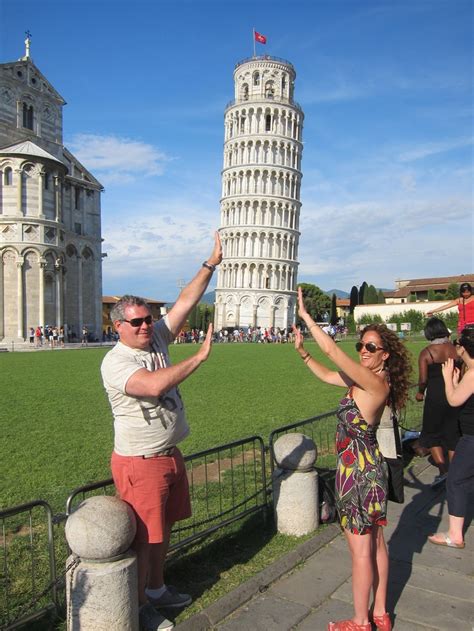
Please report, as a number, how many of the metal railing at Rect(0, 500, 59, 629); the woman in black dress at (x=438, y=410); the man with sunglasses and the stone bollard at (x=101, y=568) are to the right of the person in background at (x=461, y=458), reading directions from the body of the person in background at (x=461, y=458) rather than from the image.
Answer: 1

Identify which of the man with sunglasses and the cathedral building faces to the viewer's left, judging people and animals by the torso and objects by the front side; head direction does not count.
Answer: the cathedral building

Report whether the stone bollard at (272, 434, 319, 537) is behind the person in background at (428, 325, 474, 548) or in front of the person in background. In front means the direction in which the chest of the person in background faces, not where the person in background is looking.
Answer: in front

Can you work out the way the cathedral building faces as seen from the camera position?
facing to the left of the viewer

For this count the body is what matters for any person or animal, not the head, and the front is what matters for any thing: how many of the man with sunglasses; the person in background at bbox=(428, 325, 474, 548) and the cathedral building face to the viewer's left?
2

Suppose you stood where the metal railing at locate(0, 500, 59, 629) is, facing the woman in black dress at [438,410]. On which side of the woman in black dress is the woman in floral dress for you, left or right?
right

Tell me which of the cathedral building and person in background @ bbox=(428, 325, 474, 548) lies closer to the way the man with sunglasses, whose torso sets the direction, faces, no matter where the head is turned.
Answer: the person in background

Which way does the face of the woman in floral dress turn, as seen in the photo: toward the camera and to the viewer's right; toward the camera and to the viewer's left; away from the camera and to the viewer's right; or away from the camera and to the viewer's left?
toward the camera and to the viewer's left

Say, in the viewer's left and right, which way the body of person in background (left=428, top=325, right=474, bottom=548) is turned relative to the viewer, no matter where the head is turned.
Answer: facing to the left of the viewer

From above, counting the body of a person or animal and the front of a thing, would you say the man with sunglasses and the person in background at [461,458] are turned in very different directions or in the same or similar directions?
very different directions

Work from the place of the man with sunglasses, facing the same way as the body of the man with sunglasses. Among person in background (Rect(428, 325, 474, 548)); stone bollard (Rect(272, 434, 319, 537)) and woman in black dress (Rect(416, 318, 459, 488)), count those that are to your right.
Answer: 0

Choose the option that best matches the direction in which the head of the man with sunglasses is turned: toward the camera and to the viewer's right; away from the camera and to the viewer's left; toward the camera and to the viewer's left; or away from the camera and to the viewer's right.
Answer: toward the camera and to the viewer's right

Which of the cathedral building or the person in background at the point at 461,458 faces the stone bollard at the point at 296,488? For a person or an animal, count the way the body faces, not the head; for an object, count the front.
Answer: the person in background

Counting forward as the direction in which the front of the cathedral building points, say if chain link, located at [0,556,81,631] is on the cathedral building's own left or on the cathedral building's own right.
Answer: on the cathedral building's own left
